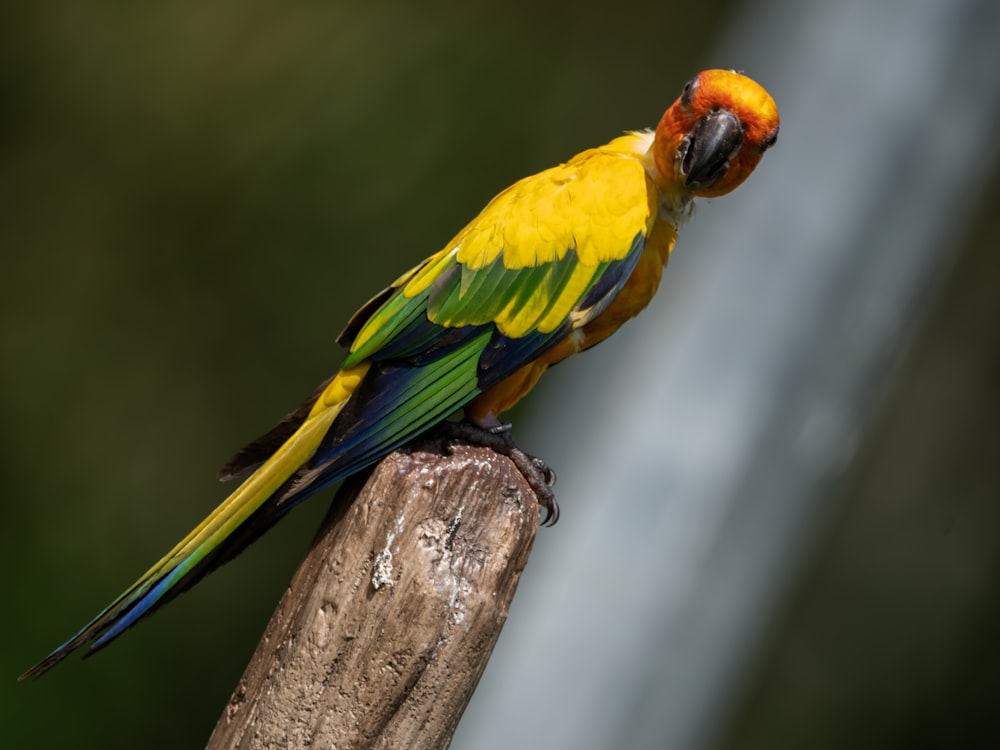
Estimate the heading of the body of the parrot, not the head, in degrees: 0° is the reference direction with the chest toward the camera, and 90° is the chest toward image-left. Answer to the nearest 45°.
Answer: approximately 270°
